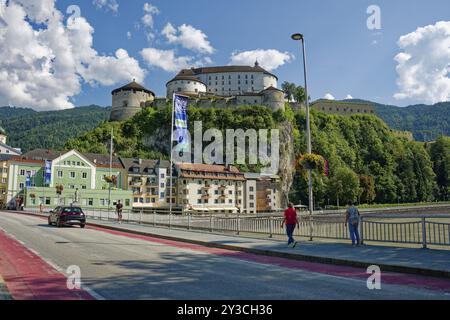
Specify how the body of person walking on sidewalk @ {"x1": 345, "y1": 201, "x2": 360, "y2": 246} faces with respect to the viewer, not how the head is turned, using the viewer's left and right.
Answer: facing away from the viewer and to the left of the viewer

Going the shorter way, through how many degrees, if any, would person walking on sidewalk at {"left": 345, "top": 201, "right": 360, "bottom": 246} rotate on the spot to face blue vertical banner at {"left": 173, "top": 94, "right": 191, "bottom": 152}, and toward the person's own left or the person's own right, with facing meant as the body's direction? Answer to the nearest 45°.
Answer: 0° — they already face it

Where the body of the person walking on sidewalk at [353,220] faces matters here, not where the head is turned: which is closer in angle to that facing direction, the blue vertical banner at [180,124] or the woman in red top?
the blue vertical banner

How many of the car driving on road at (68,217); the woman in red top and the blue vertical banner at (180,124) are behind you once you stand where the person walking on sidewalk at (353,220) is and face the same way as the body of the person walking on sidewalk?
0

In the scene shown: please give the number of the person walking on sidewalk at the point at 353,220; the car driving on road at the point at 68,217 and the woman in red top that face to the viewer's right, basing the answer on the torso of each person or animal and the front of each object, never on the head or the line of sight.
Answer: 0

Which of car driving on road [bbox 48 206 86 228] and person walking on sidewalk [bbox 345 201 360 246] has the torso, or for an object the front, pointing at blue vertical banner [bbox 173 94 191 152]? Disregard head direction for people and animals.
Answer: the person walking on sidewalk
